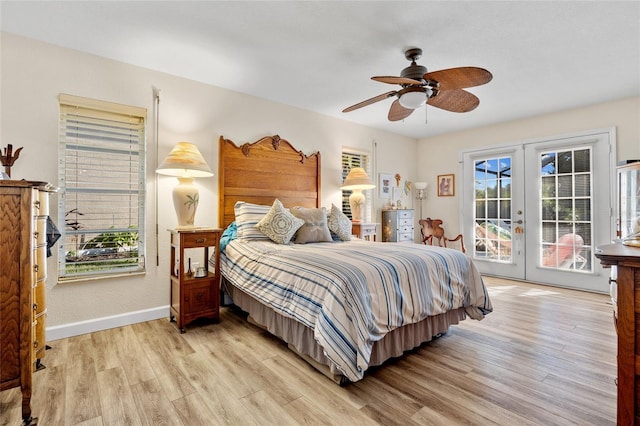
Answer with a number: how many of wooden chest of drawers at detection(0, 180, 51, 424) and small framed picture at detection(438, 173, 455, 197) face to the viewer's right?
1

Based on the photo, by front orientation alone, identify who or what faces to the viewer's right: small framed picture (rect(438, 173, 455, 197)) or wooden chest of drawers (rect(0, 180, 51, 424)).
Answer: the wooden chest of drawers

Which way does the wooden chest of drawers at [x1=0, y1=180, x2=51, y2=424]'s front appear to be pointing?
to the viewer's right

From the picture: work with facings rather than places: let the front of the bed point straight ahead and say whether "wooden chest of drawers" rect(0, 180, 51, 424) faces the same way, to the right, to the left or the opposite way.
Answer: to the left

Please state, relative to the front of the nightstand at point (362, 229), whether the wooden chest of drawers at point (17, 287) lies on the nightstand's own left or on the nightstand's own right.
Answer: on the nightstand's own right

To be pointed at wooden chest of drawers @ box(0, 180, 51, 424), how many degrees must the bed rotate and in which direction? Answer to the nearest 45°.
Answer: approximately 90° to its right

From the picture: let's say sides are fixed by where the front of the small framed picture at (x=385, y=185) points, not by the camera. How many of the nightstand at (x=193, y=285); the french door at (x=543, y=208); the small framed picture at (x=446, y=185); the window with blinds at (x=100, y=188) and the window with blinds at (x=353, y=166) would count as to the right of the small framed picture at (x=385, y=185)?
3

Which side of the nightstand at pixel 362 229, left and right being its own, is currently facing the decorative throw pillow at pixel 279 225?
right

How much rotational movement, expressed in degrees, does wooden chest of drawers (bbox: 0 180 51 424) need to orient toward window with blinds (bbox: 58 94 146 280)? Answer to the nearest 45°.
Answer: approximately 90° to its left

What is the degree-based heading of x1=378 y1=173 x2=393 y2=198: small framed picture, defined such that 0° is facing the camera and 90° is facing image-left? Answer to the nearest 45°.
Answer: approximately 315°
